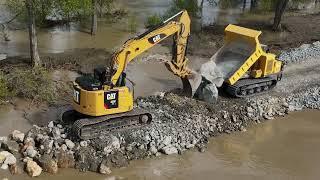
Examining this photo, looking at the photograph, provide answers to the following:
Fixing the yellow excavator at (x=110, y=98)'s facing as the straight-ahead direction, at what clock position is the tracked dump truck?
The tracked dump truck is roughly at 12 o'clock from the yellow excavator.

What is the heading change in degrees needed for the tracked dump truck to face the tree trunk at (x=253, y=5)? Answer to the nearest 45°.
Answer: approximately 45° to its left

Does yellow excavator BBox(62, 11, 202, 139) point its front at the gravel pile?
yes

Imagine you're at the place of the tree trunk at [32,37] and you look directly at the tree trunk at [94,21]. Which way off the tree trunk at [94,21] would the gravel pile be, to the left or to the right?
right

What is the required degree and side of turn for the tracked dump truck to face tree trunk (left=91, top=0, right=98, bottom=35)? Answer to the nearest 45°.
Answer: approximately 90° to its left

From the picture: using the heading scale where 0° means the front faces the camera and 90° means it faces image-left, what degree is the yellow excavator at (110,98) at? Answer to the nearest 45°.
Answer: approximately 225°

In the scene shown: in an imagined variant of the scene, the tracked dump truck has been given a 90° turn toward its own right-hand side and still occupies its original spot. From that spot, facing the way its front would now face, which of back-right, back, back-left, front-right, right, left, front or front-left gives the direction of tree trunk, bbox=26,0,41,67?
back-right

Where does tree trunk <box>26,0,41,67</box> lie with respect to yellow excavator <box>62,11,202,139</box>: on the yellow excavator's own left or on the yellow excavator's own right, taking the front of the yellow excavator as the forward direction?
on the yellow excavator's own left
